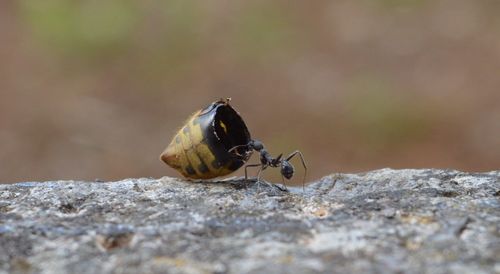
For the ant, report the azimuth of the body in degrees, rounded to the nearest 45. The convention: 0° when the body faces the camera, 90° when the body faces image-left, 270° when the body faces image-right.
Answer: approximately 90°
